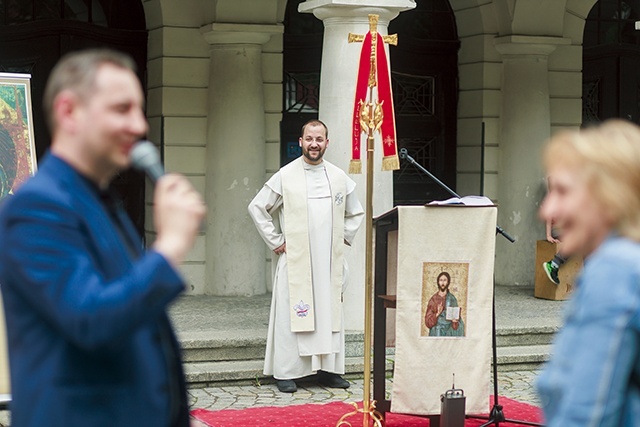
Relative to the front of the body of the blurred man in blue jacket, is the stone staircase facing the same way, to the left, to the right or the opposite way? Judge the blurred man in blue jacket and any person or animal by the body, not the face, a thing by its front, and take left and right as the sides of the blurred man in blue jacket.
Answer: to the right

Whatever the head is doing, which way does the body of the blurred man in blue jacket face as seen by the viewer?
to the viewer's right

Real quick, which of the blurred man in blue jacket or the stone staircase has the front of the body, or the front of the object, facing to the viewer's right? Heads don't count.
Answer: the blurred man in blue jacket

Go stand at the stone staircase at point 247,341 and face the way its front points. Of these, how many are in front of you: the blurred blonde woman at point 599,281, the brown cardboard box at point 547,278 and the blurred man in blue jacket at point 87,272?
2

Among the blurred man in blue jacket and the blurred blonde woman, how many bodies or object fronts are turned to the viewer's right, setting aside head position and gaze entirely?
1

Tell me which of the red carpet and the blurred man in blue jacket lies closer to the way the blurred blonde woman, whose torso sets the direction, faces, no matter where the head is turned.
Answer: the blurred man in blue jacket

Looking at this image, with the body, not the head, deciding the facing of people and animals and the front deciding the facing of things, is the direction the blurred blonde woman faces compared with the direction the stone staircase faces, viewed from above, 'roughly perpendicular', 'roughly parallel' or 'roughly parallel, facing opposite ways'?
roughly perpendicular

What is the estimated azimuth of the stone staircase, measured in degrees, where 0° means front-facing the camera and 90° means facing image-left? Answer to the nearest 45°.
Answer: approximately 0°

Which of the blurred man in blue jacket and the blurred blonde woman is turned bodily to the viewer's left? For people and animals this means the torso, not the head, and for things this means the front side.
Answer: the blurred blonde woman

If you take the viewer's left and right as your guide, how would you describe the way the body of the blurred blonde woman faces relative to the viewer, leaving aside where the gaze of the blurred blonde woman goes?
facing to the left of the viewer
